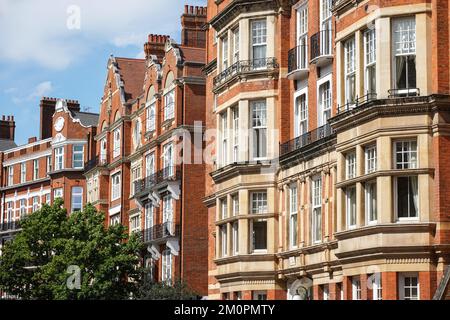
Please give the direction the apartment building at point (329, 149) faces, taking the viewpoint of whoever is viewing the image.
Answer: facing the viewer and to the left of the viewer
